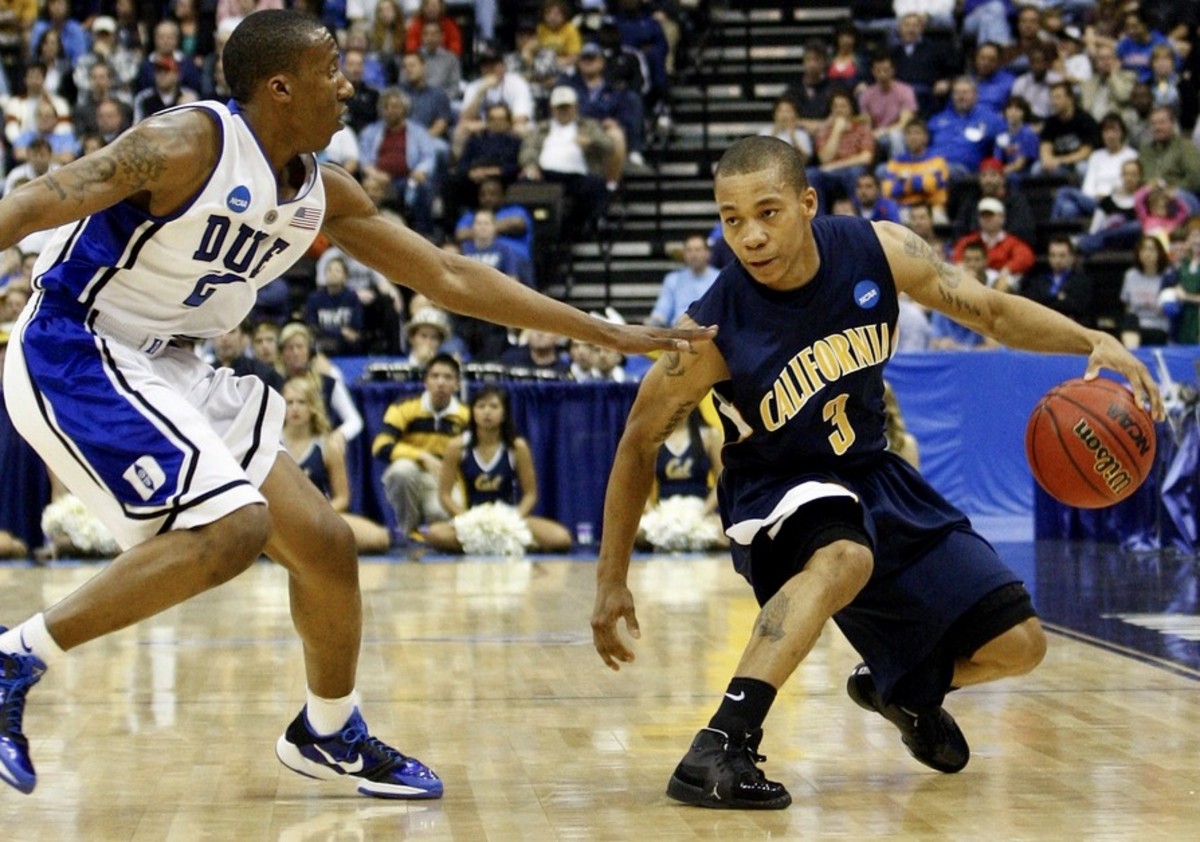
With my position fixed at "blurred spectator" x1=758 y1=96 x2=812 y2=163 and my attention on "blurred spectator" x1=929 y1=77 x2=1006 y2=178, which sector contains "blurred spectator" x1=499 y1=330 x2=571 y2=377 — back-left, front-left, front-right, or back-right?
back-right

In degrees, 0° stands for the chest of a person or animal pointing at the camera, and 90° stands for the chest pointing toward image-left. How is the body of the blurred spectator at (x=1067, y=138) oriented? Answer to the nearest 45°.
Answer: approximately 45°

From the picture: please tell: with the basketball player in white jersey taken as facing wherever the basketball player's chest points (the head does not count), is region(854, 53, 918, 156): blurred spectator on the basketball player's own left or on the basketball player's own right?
on the basketball player's own left

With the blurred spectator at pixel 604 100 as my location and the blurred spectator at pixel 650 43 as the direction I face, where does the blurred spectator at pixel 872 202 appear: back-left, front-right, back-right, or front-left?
back-right

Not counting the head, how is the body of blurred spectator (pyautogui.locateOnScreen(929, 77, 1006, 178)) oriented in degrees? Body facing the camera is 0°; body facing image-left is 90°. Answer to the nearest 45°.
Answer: approximately 0°

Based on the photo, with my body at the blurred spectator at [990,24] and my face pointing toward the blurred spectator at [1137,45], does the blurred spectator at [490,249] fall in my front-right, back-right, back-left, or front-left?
back-right

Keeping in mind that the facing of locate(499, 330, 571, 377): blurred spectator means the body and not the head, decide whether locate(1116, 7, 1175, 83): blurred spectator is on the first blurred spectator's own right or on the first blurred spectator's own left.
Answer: on the first blurred spectator's own left

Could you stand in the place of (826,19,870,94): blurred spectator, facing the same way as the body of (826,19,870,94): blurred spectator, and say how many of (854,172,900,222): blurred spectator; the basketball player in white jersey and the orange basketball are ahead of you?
3

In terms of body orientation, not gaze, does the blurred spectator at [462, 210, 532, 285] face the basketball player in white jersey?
yes

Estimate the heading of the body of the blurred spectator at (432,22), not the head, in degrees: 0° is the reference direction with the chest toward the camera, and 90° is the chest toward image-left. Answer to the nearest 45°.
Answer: approximately 0°

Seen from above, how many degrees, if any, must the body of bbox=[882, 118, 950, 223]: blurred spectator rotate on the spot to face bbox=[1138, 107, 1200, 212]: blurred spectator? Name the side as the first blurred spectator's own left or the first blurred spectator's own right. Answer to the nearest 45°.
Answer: approximately 90° to the first blurred spectator's own left

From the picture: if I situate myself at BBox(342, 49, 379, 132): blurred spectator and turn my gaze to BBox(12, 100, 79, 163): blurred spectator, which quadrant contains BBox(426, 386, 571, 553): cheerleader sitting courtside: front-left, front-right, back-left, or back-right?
back-left

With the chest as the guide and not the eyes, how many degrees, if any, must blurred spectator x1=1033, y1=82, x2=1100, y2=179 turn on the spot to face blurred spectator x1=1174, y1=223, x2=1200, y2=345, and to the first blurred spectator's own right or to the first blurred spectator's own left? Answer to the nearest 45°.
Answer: approximately 45° to the first blurred spectator's own left

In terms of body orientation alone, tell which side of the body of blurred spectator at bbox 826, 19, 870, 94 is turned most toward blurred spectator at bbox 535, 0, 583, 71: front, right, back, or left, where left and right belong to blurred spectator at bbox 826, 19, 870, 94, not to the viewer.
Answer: right
